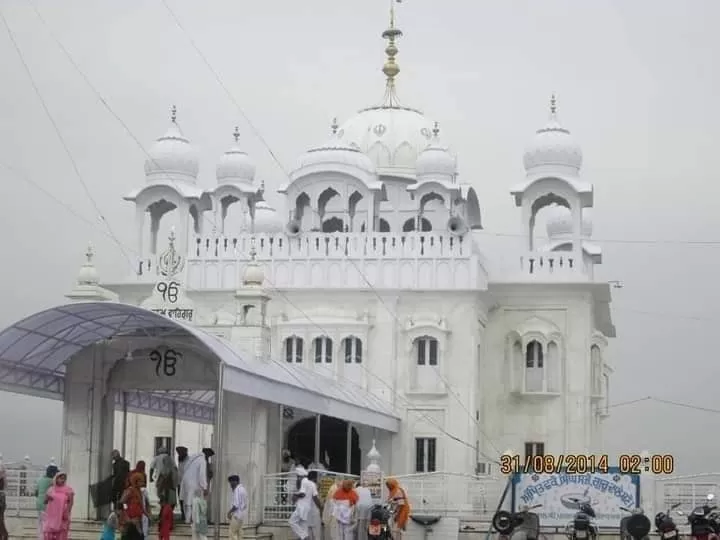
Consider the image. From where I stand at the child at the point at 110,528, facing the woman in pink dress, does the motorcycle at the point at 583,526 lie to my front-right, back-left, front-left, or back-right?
back-right

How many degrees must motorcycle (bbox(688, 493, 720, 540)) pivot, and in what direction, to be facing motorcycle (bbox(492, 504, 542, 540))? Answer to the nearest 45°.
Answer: approximately 45° to its right

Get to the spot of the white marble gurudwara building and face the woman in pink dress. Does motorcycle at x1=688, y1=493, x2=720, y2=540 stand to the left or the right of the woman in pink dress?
left

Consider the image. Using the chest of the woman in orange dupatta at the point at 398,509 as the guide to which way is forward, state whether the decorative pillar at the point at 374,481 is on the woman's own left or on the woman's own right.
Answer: on the woman's own right

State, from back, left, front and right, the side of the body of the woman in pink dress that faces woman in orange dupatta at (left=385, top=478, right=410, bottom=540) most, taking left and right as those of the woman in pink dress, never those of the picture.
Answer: left

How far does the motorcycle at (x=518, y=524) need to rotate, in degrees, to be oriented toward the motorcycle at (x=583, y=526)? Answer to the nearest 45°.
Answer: approximately 45° to its right

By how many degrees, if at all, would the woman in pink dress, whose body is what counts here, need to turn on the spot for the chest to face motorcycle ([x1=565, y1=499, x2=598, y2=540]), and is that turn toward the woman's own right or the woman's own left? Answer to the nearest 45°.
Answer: approximately 90° to the woman's own left
